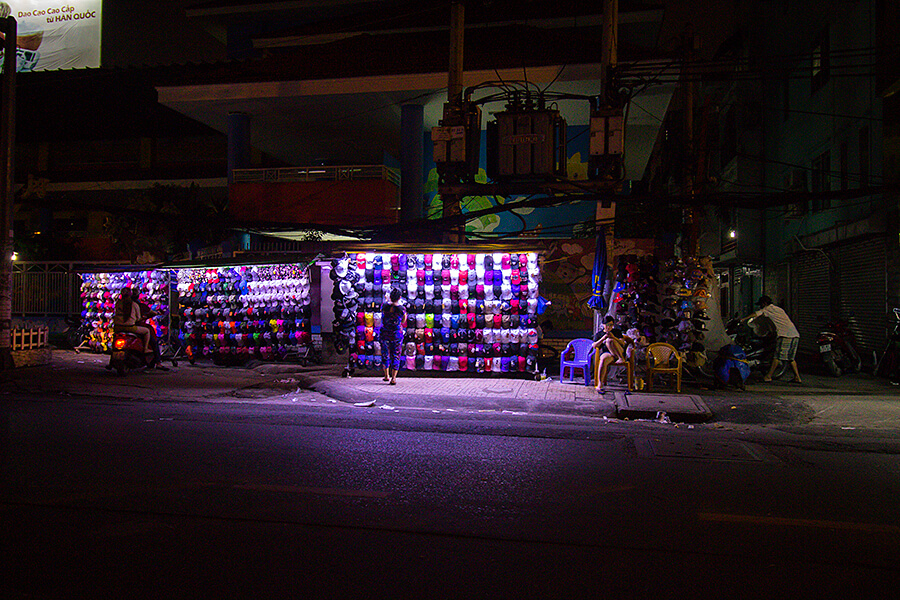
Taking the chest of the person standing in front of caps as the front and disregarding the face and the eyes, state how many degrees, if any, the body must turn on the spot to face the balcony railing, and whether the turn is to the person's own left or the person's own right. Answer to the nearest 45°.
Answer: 0° — they already face it

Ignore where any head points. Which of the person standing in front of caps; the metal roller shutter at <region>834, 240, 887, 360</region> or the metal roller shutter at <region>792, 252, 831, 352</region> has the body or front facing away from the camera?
the person standing in front of caps

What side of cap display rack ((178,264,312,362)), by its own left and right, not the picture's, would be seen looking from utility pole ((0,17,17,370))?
right

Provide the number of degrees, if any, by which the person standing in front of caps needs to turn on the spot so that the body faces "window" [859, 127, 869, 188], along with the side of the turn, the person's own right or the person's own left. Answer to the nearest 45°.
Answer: approximately 90° to the person's own right

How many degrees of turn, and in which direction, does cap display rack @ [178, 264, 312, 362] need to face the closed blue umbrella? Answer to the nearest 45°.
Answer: approximately 45° to its left

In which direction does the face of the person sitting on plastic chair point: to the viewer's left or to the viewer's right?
to the viewer's left

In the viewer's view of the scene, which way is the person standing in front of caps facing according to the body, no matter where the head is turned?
away from the camera

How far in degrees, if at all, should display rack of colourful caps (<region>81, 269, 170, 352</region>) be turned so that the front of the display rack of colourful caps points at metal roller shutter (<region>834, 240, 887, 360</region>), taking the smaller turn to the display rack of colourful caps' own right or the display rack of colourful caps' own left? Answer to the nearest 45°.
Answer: approximately 45° to the display rack of colourful caps' own left

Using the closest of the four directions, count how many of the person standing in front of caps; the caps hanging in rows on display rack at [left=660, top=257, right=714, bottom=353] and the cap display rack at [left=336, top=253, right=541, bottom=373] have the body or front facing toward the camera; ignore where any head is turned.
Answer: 2

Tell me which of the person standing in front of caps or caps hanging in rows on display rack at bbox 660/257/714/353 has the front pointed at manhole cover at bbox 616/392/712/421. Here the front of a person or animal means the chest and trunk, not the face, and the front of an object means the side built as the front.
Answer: the caps hanging in rows on display rack
